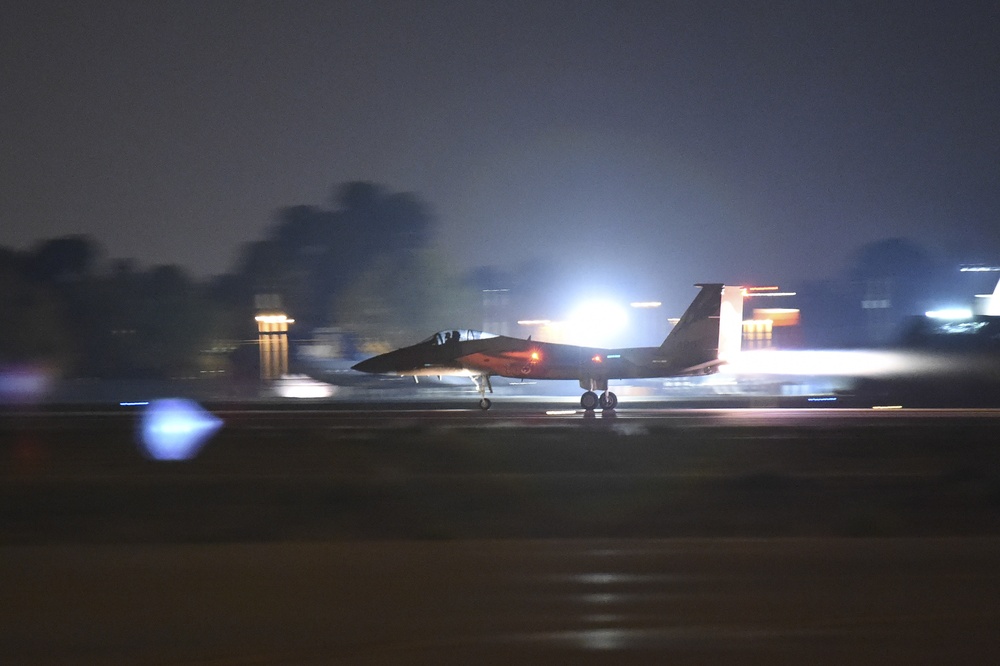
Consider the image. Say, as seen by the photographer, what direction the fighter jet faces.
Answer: facing to the left of the viewer
